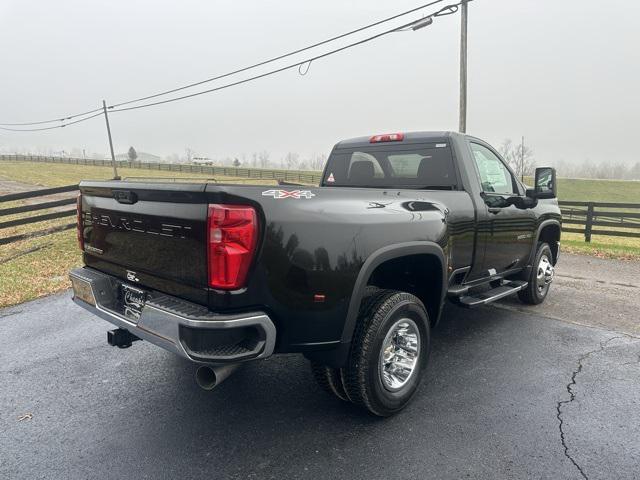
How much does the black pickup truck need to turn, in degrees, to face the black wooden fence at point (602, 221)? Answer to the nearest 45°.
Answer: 0° — it already faces it

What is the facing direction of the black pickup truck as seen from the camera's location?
facing away from the viewer and to the right of the viewer

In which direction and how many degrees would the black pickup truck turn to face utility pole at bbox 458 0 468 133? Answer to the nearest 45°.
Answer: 0° — it already faces it
